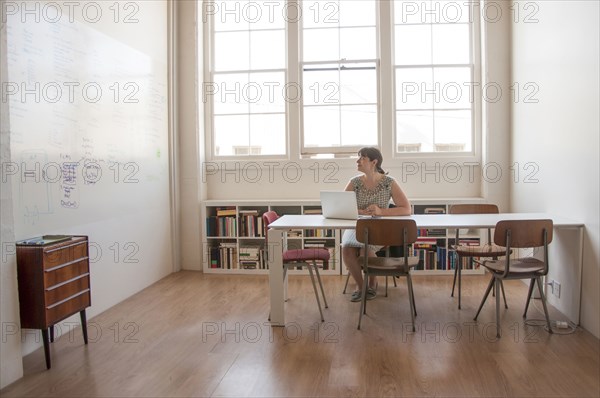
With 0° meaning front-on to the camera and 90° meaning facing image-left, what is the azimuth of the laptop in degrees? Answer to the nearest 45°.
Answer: approximately 180°

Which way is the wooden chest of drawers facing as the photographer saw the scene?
facing the viewer and to the right of the viewer

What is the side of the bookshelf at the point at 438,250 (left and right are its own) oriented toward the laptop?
front

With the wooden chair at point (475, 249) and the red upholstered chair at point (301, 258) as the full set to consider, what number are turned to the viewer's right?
1

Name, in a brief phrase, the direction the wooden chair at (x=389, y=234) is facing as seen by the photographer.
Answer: facing away from the viewer

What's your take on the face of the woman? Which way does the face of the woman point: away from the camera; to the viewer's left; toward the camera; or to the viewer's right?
to the viewer's left

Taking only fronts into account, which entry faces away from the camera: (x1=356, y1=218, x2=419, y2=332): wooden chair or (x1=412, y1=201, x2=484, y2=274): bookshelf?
the wooden chair

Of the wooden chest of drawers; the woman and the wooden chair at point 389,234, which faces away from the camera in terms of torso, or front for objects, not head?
the wooden chair

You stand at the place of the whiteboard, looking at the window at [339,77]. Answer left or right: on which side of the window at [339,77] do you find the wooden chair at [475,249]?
right

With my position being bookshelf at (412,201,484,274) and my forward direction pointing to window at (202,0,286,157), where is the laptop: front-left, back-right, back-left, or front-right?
front-left

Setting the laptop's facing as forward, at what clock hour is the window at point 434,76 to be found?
The window is roughly at 1 o'clock from the laptop.

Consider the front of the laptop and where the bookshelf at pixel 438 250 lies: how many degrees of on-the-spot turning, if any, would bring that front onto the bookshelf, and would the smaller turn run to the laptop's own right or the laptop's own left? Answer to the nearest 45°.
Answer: approximately 45° to the laptop's own right

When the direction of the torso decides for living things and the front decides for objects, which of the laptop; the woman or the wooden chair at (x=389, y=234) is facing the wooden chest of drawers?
the woman

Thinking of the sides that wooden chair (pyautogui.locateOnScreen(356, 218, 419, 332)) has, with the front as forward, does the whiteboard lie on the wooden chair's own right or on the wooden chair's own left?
on the wooden chair's own left

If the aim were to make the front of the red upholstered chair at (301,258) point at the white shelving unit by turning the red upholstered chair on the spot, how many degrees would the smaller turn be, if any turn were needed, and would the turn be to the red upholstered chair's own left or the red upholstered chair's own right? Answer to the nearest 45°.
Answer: approximately 90° to the red upholstered chair's own left

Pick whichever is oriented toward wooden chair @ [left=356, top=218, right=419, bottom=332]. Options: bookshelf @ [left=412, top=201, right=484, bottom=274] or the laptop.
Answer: the bookshelf

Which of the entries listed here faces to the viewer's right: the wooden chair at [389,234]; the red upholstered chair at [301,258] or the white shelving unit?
the red upholstered chair at [301,258]

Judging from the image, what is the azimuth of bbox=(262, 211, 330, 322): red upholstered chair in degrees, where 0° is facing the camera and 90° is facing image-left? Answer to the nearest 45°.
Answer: approximately 270°
